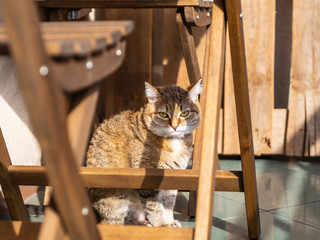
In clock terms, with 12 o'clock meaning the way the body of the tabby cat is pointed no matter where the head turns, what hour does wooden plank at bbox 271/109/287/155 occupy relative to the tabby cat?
The wooden plank is roughly at 9 o'clock from the tabby cat.

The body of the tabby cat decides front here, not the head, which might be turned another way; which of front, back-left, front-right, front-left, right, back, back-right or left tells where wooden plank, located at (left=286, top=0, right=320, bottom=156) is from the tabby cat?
left

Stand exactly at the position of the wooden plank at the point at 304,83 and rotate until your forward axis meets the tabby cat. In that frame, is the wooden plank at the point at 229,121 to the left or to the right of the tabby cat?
right

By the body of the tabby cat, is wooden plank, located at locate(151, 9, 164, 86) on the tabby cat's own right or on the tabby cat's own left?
on the tabby cat's own left

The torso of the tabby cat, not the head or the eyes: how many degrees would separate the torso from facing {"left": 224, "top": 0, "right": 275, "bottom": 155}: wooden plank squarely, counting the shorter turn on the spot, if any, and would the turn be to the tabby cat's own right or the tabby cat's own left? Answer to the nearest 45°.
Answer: approximately 90° to the tabby cat's own left

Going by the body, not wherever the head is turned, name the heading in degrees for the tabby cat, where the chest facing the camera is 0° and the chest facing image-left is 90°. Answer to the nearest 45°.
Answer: approximately 315°

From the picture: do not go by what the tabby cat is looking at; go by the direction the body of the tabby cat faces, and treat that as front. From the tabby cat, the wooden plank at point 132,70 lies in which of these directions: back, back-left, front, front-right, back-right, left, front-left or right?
back-left
